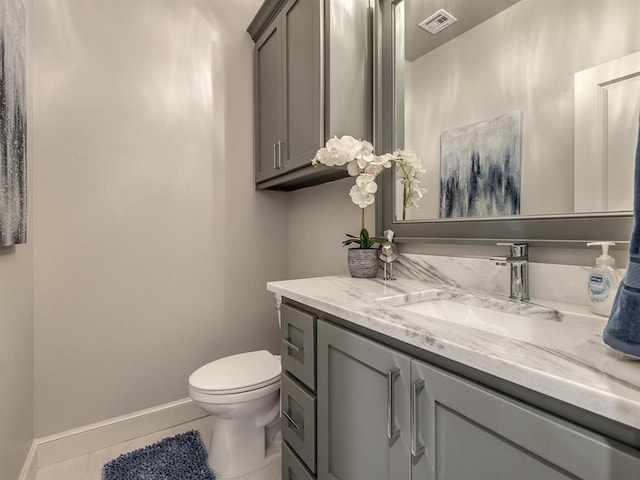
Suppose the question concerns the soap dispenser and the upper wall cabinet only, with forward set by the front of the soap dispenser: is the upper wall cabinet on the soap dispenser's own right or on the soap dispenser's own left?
on the soap dispenser's own right

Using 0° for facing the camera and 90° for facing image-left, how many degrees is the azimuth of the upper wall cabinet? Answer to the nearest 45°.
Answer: approximately 45°

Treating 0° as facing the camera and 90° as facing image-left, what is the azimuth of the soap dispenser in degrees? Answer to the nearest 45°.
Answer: approximately 45°

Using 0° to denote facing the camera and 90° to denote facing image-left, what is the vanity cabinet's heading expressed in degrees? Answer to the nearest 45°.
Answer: approximately 45°

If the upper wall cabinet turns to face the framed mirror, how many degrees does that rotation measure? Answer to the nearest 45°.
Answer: approximately 90° to its left

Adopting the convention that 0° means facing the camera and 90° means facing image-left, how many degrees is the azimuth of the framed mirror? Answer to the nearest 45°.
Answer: approximately 45°
